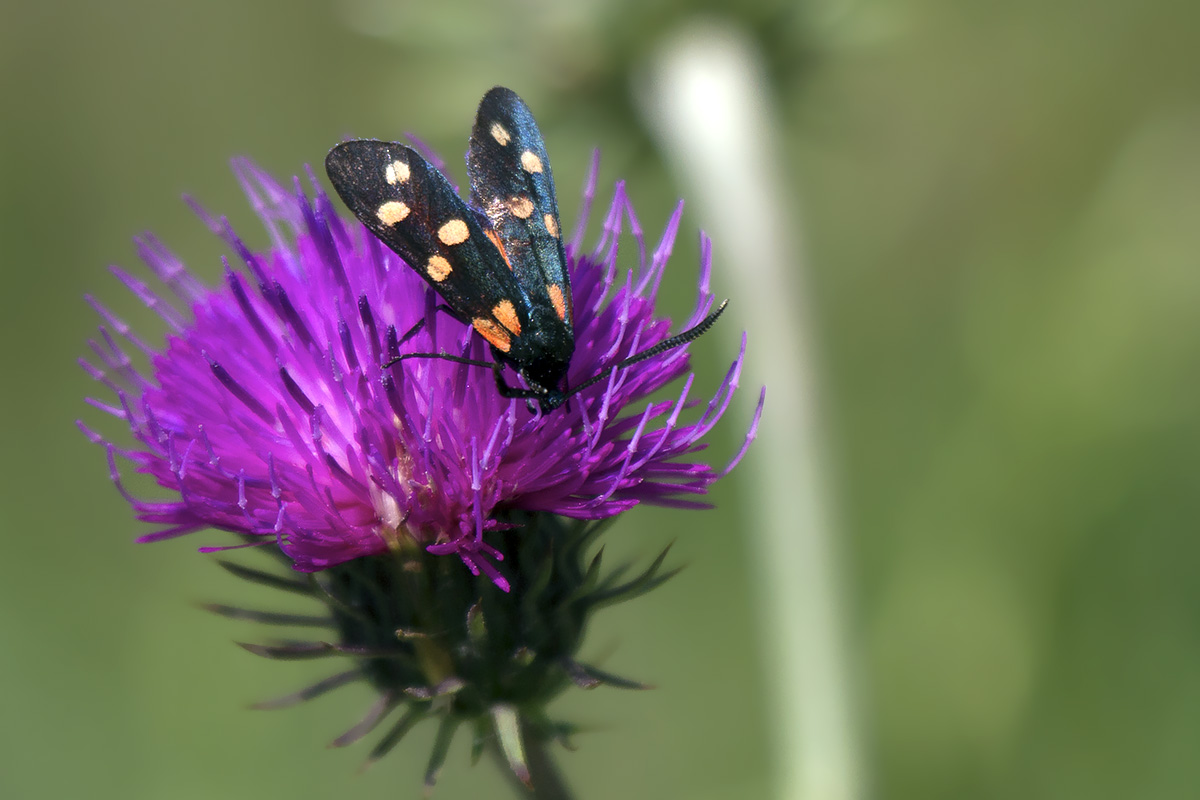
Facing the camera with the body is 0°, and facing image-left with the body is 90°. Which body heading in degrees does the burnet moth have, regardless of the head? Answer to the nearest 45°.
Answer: approximately 0°

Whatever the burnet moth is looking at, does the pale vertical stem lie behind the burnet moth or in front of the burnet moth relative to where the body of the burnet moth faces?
behind
